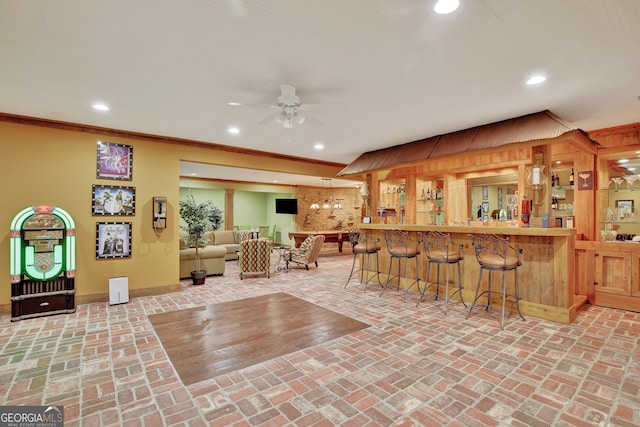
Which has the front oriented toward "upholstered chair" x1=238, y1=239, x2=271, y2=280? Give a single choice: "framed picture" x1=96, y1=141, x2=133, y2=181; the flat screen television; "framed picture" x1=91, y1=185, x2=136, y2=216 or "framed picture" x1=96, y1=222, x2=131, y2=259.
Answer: the flat screen television

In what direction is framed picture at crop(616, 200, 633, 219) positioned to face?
toward the camera

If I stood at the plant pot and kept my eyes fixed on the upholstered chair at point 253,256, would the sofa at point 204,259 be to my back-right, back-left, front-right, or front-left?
front-left

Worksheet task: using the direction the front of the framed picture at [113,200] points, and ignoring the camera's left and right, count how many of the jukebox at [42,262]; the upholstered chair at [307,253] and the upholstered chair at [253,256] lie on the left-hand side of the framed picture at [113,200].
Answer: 2

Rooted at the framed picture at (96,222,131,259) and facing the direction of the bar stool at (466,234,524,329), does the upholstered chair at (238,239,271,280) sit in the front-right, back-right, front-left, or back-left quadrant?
front-left

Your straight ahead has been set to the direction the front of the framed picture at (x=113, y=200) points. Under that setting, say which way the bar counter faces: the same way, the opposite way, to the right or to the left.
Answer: to the right

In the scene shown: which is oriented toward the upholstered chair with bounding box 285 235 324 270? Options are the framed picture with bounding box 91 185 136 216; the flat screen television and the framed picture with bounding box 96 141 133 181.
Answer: the flat screen television

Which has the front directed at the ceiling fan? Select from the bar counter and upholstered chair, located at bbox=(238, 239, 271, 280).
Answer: the bar counter

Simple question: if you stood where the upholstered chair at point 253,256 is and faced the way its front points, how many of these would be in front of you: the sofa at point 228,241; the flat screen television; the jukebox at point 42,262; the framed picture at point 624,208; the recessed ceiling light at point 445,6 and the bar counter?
2

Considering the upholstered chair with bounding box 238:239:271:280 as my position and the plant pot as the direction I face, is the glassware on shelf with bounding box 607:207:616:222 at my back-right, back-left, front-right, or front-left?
back-left

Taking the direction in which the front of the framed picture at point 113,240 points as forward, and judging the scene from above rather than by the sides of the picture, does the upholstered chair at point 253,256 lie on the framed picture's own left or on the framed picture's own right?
on the framed picture's own left

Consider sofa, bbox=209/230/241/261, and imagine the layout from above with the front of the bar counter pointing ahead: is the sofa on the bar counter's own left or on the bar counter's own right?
on the bar counter's own right

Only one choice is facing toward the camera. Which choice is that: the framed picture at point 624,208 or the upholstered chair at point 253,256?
the framed picture
